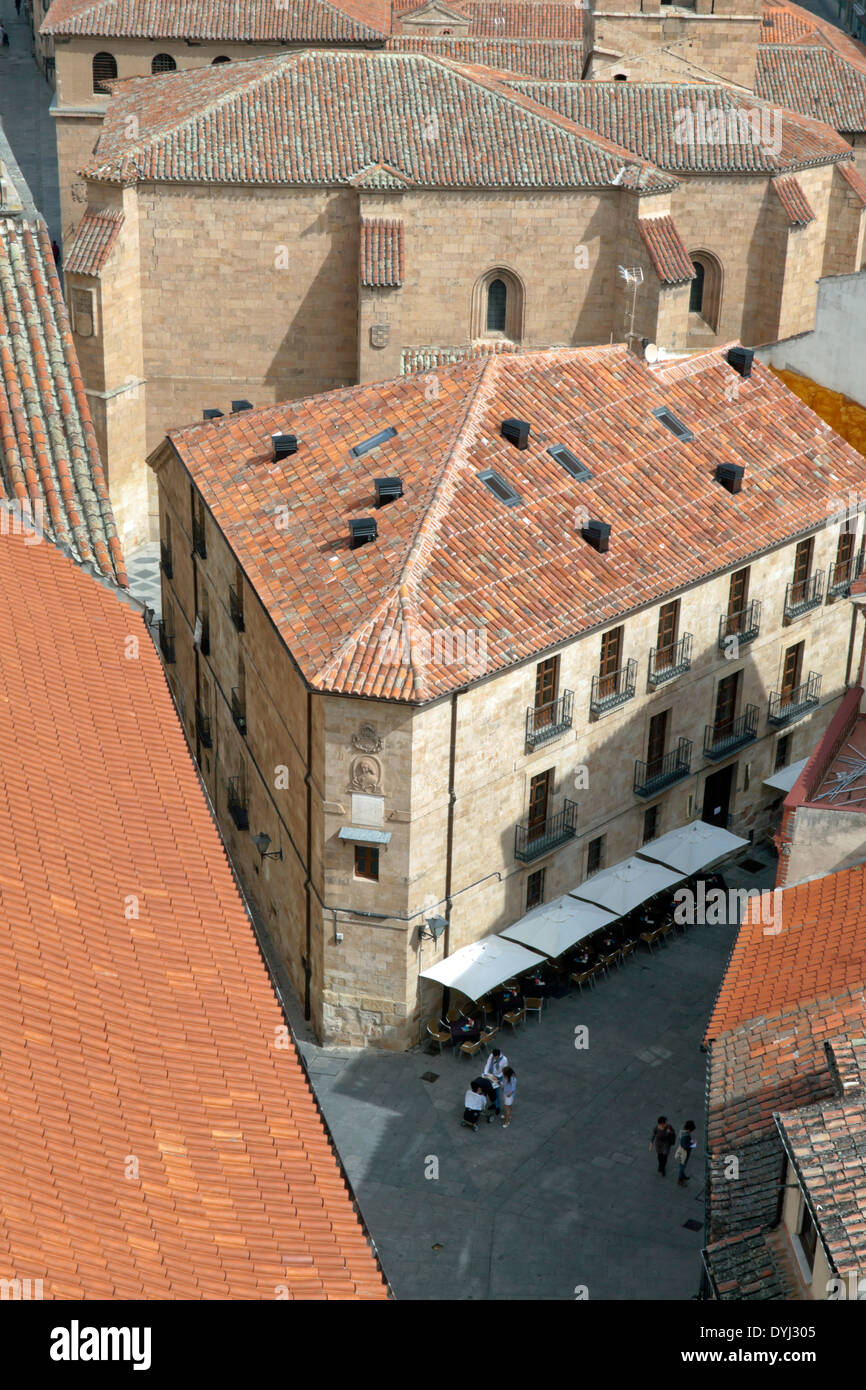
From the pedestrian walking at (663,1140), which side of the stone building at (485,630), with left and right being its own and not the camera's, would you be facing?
front

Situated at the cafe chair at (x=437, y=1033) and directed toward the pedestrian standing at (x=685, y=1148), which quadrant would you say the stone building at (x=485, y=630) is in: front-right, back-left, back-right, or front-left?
back-left

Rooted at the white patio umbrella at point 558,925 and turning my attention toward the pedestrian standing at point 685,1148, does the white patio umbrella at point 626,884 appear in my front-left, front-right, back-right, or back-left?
back-left

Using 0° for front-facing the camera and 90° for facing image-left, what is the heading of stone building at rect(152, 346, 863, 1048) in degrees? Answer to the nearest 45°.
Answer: approximately 315°
